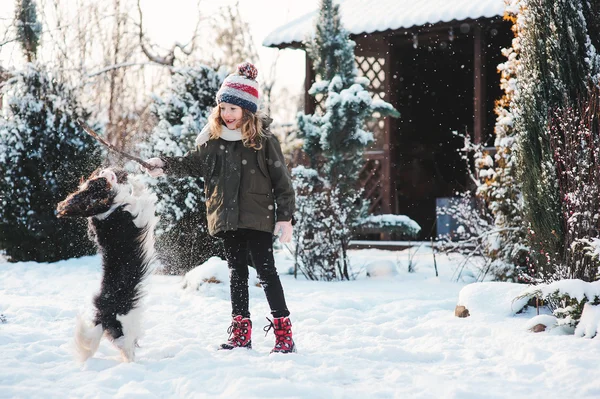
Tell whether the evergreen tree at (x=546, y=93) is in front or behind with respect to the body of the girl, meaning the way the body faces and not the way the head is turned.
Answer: behind

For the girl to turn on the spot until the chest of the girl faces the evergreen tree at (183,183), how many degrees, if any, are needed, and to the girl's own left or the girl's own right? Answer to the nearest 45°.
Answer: approximately 135° to the girl's own right

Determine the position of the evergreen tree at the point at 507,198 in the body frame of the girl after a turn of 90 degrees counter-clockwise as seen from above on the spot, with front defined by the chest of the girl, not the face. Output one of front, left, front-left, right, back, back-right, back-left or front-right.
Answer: left

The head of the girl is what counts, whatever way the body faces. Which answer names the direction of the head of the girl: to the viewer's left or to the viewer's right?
to the viewer's left

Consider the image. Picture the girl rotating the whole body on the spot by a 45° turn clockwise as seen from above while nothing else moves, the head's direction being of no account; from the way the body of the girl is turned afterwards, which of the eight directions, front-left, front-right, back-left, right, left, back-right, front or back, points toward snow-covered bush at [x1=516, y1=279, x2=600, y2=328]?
back

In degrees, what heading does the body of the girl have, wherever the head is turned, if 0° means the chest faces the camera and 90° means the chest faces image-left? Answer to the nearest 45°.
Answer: approximately 45°

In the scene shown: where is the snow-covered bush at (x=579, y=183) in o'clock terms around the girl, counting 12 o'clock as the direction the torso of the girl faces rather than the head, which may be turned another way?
The snow-covered bush is roughly at 7 o'clock from the girl.

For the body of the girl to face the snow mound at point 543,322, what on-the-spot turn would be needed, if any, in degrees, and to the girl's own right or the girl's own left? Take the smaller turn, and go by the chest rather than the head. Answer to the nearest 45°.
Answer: approximately 135° to the girl's own left

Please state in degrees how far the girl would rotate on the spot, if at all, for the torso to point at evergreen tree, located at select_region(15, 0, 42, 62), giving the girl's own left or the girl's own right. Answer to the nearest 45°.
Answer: approximately 135° to the girl's own right

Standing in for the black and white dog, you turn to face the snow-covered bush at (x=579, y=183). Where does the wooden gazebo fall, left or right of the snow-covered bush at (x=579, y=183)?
left

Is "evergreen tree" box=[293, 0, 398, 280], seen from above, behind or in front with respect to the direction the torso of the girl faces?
behind
